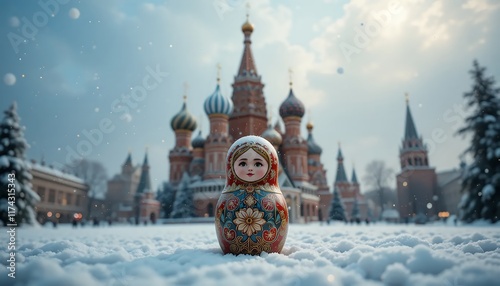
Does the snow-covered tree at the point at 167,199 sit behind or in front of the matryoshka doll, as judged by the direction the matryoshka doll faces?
behind

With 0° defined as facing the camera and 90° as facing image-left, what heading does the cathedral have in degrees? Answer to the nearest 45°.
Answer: approximately 0°

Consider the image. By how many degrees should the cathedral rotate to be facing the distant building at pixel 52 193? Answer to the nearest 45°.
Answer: approximately 90° to its right

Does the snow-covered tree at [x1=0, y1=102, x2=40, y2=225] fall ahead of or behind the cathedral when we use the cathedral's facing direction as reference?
ahead

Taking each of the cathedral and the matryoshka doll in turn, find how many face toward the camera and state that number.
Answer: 2

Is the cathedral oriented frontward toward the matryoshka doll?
yes

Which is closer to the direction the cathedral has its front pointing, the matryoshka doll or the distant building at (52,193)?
the matryoshka doll
